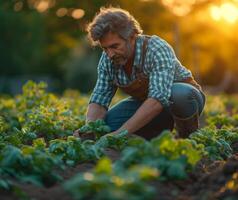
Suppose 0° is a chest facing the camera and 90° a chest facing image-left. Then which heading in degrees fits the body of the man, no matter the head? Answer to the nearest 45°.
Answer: approximately 45°

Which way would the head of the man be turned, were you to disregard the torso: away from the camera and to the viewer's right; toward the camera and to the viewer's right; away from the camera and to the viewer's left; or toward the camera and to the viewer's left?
toward the camera and to the viewer's left
